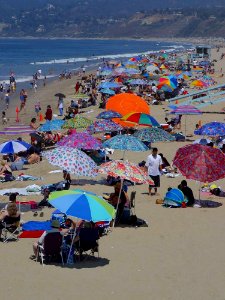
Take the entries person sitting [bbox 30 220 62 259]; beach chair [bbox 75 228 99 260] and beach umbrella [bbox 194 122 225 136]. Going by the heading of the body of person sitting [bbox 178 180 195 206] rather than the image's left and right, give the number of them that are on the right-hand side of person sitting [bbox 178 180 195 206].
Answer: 1

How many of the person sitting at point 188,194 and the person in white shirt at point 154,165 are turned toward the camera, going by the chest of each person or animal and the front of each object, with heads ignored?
1

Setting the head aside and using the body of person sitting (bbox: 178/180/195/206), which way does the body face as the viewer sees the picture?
to the viewer's left

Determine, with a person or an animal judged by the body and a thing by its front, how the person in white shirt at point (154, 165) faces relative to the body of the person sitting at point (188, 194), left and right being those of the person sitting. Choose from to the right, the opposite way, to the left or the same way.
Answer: to the left

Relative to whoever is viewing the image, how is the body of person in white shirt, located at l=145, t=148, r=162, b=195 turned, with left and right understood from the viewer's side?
facing the viewer

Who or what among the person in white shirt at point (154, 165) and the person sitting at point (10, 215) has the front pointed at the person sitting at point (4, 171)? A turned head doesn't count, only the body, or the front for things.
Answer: the person sitting at point (10, 215)

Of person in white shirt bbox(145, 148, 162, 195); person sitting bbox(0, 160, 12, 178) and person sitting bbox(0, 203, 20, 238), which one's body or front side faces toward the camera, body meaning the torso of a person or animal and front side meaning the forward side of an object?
the person in white shirt

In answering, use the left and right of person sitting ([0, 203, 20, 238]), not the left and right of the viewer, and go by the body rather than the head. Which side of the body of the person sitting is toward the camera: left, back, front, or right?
back

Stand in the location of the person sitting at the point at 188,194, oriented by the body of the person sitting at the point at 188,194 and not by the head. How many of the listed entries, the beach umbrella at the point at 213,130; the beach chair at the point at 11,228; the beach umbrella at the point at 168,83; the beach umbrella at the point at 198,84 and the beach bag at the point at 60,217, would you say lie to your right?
3

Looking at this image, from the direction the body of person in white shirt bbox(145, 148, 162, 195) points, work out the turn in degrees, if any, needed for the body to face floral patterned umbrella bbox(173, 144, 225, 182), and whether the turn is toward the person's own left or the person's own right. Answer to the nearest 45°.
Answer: approximately 45° to the person's own left

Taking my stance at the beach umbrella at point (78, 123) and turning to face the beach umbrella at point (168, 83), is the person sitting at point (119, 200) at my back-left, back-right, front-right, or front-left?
back-right
